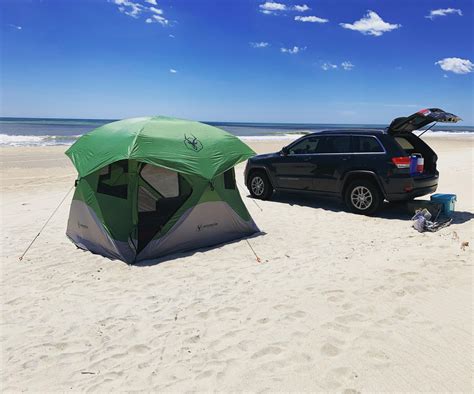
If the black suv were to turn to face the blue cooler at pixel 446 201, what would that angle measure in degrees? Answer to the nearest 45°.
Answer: approximately 135° to its right

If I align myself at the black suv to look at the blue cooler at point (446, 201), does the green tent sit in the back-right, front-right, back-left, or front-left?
back-right

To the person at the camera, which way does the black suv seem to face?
facing away from the viewer and to the left of the viewer

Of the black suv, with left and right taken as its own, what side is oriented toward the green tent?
left
